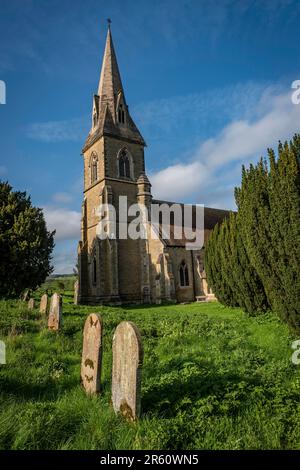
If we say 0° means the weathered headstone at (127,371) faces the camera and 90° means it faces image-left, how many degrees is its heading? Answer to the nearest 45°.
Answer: approximately 45°

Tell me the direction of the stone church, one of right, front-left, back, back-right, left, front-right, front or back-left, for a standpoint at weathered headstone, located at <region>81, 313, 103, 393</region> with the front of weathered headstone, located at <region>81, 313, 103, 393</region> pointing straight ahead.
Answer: back-right

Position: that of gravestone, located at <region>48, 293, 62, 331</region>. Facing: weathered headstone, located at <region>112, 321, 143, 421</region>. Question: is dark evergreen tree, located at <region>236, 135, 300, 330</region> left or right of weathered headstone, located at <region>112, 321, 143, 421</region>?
left

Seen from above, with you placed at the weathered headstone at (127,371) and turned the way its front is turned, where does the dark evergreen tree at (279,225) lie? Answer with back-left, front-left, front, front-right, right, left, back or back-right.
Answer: back

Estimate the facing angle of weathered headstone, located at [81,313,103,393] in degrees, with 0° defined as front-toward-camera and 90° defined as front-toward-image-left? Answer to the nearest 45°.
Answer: approximately 45°

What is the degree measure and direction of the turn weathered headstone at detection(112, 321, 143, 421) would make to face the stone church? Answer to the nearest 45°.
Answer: approximately 135° to its right

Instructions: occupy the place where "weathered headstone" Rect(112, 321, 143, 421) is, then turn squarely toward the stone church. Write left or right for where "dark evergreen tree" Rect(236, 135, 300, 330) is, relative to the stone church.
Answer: right

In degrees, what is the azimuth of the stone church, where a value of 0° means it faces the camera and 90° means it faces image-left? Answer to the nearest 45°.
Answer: approximately 45°

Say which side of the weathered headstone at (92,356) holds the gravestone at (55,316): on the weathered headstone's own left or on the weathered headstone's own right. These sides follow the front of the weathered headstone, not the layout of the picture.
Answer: on the weathered headstone's own right
